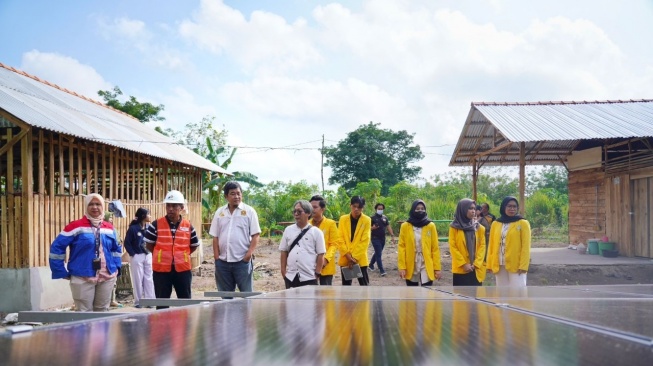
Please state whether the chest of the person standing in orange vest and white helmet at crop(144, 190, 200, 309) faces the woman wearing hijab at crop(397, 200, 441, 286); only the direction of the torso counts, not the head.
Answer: no

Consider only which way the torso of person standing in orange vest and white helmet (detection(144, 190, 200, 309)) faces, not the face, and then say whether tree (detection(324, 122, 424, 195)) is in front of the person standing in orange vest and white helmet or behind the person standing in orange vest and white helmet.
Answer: behind

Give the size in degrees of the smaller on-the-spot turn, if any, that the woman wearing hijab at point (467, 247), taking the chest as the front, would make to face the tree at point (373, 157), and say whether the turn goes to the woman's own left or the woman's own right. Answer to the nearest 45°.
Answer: approximately 135° to the woman's own left

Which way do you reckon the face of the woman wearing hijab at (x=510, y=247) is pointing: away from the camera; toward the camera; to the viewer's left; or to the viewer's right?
toward the camera

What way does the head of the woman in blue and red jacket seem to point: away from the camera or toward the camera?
toward the camera

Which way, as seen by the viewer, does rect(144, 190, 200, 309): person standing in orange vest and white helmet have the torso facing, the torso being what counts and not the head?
toward the camera

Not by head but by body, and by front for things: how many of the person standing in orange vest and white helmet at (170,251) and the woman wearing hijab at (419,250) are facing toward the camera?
2

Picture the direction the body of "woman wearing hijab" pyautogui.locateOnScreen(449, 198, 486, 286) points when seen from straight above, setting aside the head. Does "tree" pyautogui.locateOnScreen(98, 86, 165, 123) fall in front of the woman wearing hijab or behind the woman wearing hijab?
behind

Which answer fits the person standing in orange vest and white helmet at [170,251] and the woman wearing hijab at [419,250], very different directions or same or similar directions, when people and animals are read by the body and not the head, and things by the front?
same or similar directions

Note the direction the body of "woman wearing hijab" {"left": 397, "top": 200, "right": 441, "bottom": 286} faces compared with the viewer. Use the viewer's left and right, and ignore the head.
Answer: facing the viewer

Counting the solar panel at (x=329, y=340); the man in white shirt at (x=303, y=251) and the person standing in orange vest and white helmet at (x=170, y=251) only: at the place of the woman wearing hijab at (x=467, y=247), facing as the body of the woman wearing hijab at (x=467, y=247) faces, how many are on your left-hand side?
0

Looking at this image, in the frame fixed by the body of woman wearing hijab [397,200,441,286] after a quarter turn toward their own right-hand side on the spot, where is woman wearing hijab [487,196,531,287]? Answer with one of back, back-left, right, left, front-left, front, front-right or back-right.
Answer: back

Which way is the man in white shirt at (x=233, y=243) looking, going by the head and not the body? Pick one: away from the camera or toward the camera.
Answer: toward the camera
